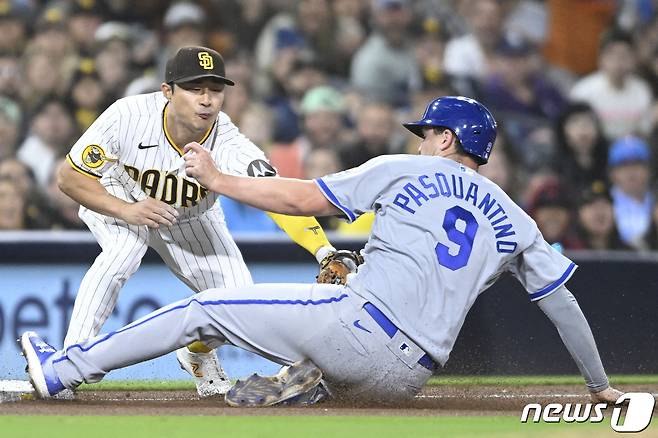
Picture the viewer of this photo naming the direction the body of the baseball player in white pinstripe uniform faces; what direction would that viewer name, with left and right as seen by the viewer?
facing the viewer and to the right of the viewer

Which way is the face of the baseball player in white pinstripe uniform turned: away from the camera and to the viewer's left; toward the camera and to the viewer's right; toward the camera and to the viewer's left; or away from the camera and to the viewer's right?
toward the camera and to the viewer's right
